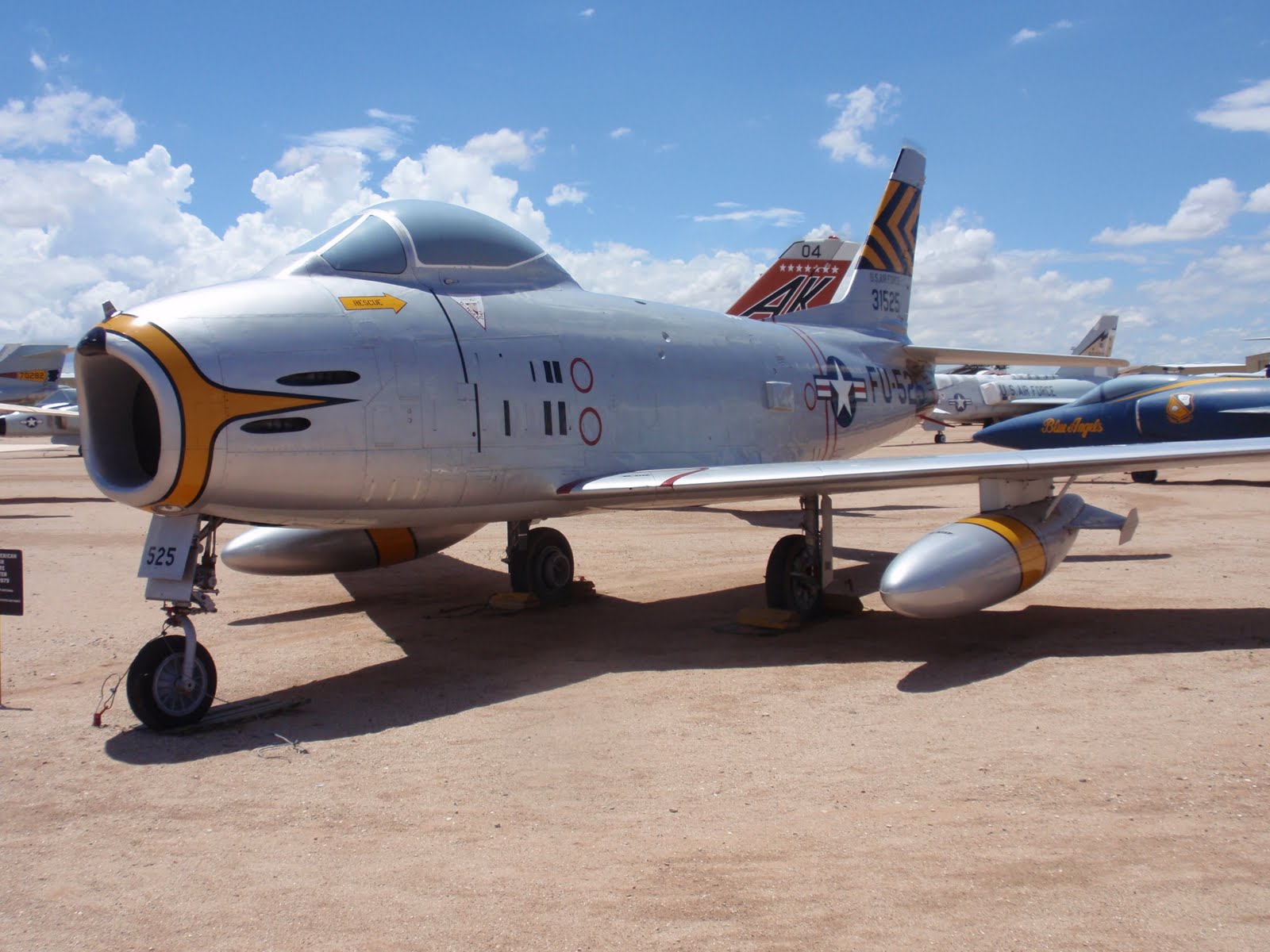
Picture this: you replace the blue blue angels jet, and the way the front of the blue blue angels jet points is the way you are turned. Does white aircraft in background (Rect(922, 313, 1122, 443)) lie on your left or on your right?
on your right

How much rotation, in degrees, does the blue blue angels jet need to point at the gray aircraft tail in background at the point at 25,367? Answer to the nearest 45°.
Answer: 0° — it already faces it

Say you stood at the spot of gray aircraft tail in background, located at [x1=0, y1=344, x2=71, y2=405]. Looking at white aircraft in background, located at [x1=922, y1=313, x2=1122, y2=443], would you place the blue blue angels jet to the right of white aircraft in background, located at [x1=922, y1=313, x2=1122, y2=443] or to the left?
right

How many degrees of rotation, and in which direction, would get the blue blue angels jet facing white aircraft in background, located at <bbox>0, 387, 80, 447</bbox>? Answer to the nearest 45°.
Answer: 0° — it already faces it

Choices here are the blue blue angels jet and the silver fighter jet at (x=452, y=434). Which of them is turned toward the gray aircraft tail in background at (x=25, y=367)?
the blue blue angels jet

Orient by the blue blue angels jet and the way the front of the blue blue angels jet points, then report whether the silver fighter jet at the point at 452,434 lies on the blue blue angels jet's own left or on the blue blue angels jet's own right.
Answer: on the blue blue angels jet's own left

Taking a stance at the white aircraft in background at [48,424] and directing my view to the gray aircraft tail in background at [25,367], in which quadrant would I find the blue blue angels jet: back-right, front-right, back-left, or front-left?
back-right

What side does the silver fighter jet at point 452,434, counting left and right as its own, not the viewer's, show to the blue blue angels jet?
back

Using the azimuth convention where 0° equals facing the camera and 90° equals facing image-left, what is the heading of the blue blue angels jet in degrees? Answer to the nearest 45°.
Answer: approximately 90°

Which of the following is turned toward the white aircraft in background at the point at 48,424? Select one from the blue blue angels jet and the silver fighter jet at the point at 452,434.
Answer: the blue blue angels jet
